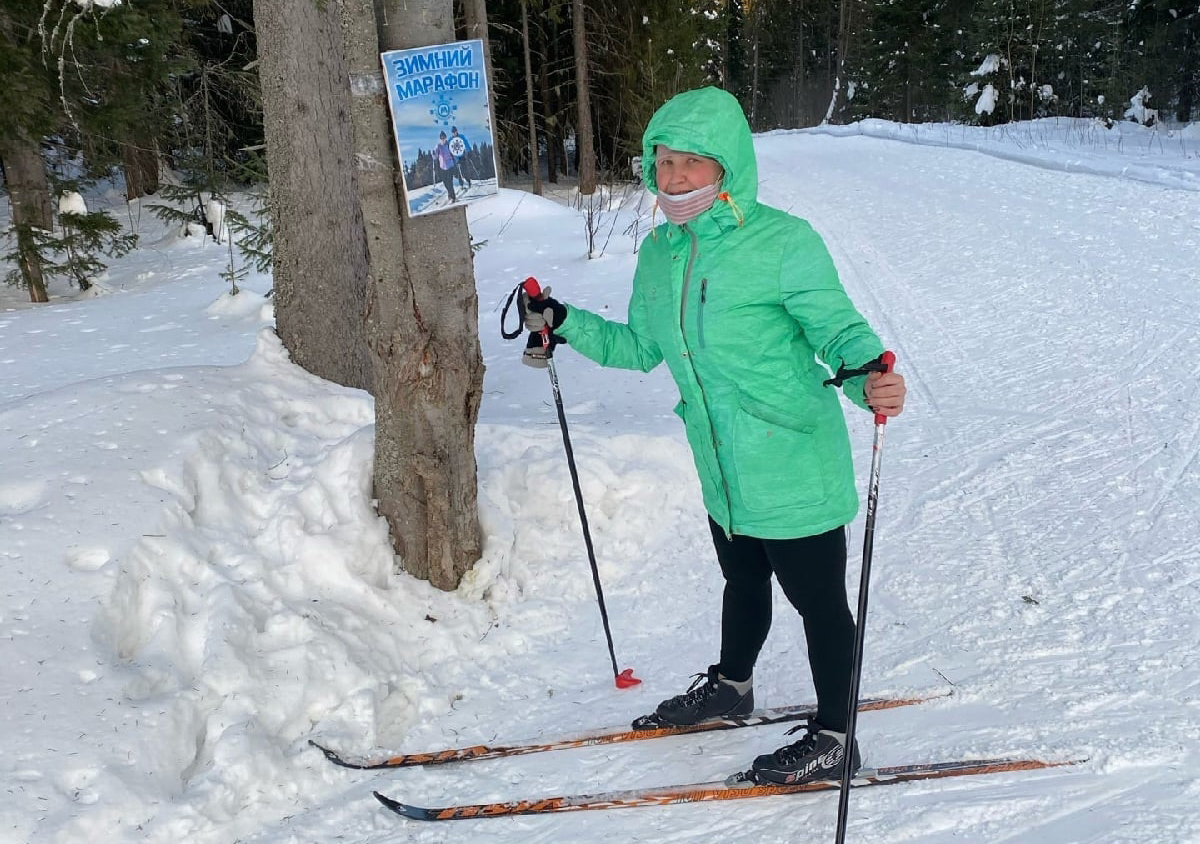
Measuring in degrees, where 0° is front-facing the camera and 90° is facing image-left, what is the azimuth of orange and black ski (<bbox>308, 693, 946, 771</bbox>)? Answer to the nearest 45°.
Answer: approximately 90°

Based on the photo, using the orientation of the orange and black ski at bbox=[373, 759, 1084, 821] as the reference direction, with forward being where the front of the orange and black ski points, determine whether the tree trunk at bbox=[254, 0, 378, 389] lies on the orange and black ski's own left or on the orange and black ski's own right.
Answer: on the orange and black ski's own right

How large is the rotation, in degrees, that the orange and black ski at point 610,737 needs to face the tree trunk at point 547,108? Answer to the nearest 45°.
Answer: approximately 90° to its right

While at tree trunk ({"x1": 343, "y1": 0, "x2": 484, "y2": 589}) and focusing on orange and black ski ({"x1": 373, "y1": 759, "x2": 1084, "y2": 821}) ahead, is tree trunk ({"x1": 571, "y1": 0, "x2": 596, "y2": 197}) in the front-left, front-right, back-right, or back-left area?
back-left

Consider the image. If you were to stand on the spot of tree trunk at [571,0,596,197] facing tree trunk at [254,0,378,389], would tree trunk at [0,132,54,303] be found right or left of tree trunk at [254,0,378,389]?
right

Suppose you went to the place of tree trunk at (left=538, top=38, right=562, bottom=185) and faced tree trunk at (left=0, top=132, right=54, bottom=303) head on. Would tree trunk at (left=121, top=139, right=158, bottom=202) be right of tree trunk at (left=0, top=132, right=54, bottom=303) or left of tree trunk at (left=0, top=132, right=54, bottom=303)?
right

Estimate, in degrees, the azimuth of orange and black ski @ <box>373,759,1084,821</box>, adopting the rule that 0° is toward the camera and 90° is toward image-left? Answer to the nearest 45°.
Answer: approximately 90°

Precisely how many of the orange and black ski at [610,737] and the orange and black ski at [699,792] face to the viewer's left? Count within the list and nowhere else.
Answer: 2

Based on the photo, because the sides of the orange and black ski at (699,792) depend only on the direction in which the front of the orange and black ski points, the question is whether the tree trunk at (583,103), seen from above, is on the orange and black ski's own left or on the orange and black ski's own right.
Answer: on the orange and black ski's own right
